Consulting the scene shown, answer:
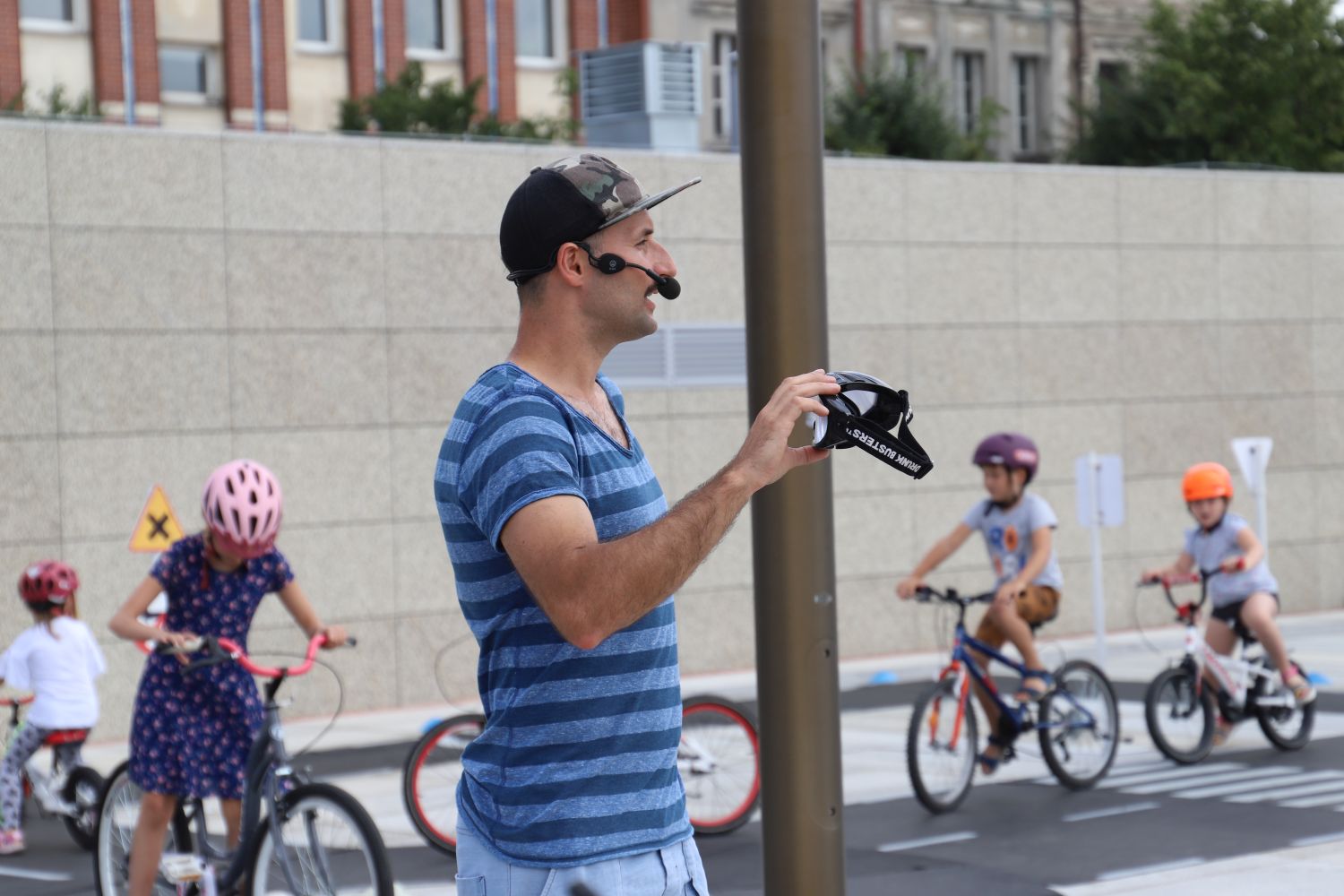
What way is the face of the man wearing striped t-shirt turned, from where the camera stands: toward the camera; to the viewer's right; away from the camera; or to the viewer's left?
to the viewer's right

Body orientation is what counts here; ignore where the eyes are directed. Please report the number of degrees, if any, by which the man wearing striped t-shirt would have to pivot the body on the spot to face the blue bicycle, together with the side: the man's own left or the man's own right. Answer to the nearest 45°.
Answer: approximately 90° to the man's own left

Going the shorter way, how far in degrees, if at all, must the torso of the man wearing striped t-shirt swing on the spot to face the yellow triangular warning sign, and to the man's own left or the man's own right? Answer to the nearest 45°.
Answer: approximately 90° to the man's own left

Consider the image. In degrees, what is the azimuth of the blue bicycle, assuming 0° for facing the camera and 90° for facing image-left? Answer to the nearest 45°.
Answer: approximately 45°

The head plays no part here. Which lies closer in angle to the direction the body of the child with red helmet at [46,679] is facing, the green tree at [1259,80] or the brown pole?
the green tree

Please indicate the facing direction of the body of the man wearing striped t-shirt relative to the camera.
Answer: to the viewer's right

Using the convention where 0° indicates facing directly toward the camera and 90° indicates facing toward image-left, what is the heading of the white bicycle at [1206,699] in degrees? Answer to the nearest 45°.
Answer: approximately 45°

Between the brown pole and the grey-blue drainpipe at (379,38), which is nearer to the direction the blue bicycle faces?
the brown pole

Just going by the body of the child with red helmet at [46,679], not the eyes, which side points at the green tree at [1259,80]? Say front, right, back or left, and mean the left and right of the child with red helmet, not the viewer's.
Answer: right

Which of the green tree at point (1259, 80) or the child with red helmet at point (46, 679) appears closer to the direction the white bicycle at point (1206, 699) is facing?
the child with red helmet

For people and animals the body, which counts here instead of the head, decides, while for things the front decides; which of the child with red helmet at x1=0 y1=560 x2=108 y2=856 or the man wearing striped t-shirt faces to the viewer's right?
the man wearing striped t-shirt

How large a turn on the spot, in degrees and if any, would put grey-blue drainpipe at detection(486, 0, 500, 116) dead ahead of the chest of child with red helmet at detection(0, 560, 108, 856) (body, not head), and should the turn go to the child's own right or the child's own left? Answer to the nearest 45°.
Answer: approximately 45° to the child's own right
